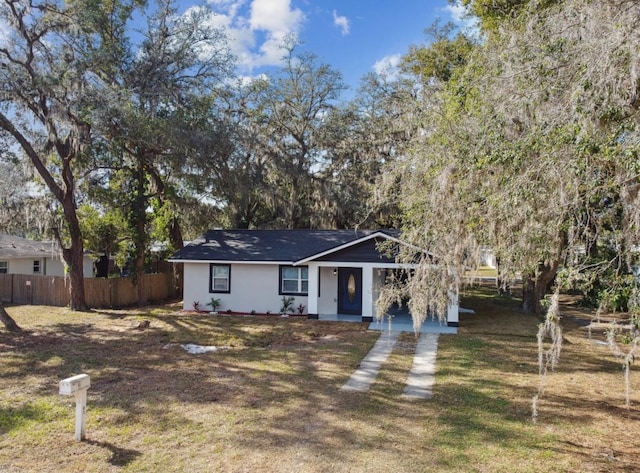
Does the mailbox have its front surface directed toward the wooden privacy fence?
no

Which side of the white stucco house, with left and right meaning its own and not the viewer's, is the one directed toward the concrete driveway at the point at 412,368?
front

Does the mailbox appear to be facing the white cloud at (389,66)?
no

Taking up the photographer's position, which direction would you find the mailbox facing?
facing the viewer and to the left of the viewer

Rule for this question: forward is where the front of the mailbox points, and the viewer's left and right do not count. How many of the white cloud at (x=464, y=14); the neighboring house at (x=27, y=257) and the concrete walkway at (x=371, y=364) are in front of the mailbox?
0

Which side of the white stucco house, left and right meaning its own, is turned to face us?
front

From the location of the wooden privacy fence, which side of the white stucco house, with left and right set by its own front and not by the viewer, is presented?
right

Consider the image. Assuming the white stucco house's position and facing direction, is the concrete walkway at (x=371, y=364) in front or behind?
in front

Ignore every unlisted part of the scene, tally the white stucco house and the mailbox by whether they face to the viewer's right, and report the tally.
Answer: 0

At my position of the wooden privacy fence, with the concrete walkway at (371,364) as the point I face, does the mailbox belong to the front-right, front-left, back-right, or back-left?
front-right

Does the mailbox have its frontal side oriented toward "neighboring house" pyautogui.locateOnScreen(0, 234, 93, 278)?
no

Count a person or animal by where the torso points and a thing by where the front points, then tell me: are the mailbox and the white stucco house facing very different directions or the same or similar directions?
same or similar directions
